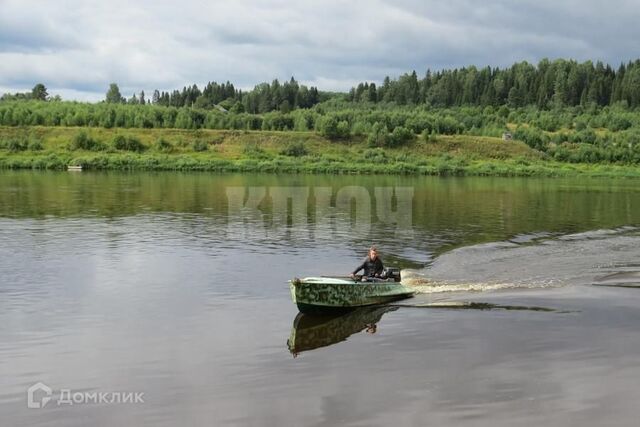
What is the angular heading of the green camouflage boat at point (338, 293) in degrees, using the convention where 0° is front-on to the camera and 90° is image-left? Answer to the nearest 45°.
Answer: approximately 45°
